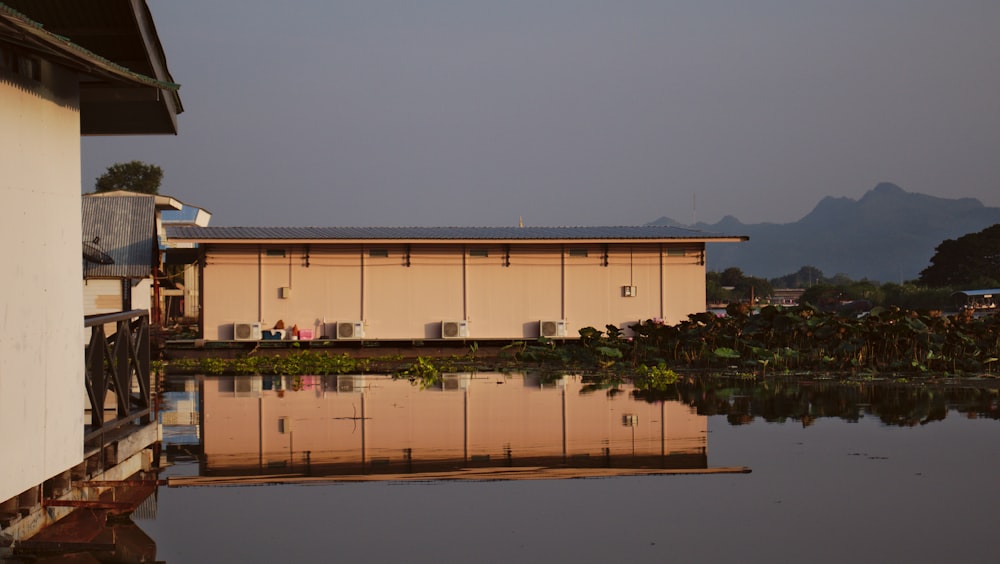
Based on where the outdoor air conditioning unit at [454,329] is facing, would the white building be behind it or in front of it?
in front

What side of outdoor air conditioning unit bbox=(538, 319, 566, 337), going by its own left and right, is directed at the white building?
front

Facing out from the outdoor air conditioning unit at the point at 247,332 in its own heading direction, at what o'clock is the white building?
The white building is roughly at 12 o'clock from the outdoor air conditioning unit.

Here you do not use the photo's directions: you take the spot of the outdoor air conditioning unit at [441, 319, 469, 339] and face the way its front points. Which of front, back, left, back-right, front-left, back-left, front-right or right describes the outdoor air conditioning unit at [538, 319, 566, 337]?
left

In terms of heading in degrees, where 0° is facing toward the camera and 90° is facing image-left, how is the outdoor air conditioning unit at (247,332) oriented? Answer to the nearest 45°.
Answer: approximately 0°

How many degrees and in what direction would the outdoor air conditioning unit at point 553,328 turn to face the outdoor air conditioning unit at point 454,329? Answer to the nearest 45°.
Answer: approximately 90° to its right

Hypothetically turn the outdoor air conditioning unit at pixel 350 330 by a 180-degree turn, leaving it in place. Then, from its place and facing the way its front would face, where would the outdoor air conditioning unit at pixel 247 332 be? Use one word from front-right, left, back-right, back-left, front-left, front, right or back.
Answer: left
